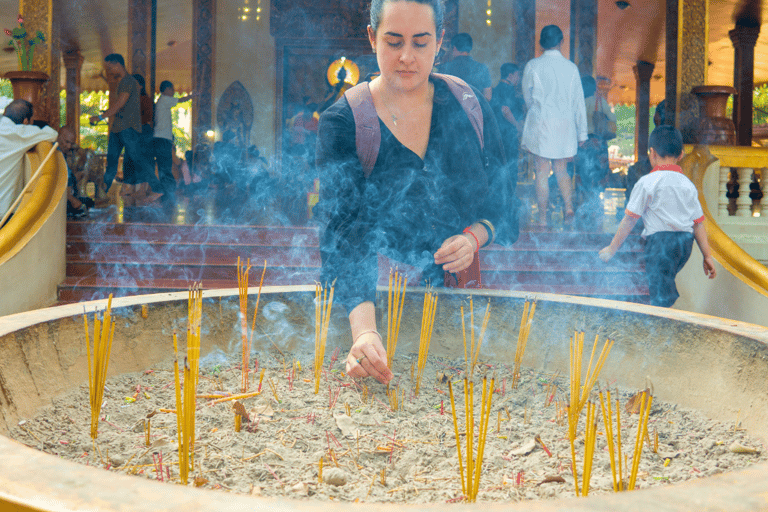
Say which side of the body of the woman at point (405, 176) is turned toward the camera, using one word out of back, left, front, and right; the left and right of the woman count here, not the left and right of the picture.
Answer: front

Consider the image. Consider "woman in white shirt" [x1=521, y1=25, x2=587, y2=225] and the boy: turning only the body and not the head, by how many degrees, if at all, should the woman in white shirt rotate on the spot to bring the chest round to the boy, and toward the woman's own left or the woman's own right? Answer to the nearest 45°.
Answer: approximately 180°

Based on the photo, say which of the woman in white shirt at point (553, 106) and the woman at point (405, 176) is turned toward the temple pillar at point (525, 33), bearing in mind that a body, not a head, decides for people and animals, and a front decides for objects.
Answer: the woman in white shirt

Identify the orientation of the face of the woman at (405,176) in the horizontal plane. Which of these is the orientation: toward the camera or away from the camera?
toward the camera

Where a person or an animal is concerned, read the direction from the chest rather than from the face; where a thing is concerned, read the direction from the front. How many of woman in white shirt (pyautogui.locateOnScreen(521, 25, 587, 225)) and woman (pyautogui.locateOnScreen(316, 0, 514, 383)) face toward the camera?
1

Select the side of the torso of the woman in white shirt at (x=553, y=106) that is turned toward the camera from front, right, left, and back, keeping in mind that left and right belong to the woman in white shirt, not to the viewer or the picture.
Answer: back

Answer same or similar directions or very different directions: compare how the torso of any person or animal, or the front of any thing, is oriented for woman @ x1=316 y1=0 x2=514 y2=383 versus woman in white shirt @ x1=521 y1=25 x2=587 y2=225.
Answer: very different directions

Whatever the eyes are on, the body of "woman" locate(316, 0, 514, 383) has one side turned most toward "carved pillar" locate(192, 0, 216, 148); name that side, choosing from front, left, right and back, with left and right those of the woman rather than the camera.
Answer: back

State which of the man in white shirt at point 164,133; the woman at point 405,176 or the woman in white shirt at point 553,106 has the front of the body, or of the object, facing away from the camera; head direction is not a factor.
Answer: the woman in white shirt at point 553,106

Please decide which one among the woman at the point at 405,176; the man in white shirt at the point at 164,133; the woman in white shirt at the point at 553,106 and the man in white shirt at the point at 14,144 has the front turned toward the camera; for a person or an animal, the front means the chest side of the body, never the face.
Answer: the woman at the point at 405,176
